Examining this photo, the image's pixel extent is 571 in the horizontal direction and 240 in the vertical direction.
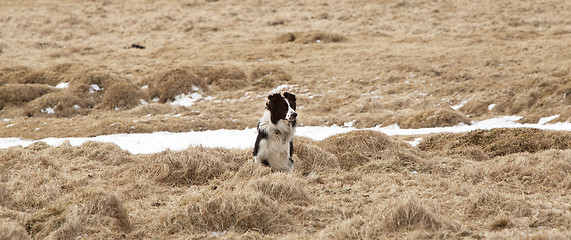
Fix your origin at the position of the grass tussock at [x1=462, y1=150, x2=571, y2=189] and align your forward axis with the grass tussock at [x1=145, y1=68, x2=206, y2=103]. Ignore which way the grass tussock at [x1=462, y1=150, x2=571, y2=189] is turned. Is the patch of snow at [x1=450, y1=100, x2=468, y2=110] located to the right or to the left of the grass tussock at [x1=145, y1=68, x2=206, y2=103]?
right

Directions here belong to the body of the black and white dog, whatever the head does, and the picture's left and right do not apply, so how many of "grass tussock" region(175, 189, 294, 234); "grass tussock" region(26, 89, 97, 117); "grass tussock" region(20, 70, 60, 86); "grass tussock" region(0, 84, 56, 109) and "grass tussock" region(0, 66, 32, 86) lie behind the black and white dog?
4

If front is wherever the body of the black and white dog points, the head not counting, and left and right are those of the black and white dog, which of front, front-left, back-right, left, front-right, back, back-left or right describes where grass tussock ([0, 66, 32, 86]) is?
back

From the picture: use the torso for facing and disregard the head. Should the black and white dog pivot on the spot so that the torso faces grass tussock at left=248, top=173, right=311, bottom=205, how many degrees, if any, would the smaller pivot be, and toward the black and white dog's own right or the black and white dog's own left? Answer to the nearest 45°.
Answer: approximately 45° to the black and white dog's own right

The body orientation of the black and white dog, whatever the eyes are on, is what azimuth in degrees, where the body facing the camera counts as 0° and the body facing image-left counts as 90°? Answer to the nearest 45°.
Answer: approximately 315°

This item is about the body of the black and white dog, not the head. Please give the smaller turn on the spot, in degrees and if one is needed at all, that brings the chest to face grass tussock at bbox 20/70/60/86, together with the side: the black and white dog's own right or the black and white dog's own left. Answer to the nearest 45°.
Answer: approximately 180°

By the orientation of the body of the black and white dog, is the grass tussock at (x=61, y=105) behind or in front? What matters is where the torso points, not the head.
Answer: behind

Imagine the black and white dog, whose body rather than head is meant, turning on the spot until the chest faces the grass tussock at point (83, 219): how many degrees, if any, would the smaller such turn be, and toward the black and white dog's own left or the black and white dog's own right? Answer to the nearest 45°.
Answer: approximately 90° to the black and white dog's own right

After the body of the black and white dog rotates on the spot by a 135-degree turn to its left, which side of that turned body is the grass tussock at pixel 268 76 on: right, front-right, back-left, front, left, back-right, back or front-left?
front

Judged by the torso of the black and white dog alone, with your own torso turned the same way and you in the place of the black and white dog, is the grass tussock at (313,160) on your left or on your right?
on your left

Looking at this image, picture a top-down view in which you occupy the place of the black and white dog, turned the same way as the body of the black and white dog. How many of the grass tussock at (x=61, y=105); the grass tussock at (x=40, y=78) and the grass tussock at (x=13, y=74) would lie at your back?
3
